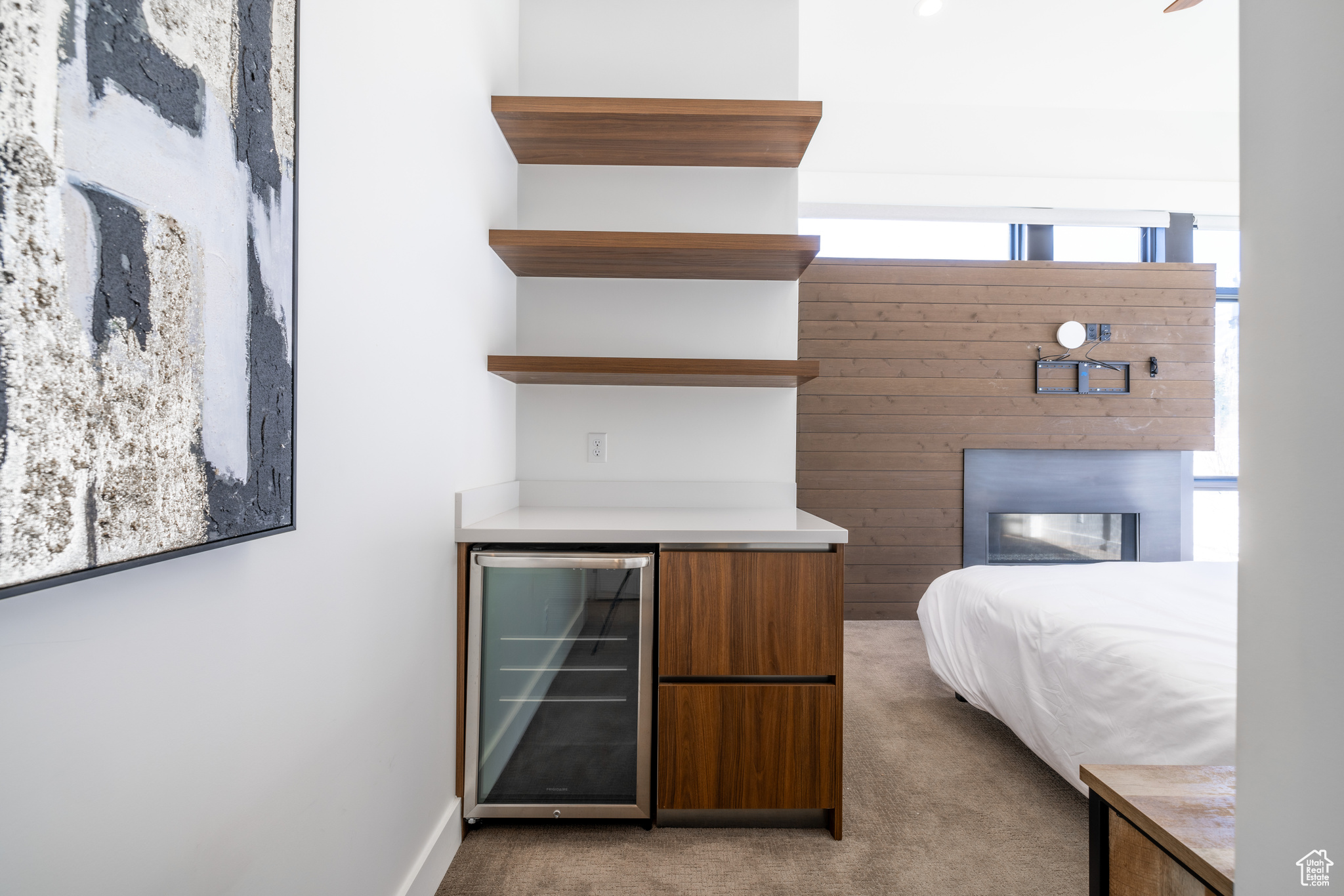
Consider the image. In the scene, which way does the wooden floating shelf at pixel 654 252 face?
toward the camera

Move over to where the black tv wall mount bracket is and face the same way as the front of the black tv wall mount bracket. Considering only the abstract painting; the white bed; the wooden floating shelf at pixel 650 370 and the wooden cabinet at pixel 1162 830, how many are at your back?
0

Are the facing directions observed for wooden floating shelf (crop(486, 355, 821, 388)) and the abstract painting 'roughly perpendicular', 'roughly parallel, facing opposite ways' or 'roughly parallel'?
roughly perpendicular

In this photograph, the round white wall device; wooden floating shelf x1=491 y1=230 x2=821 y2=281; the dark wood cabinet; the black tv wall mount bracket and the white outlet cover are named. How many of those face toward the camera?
5

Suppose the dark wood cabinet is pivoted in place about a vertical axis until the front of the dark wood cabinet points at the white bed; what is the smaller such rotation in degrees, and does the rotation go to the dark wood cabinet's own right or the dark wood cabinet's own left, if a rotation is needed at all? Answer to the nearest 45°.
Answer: approximately 90° to the dark wood cabinet's own left

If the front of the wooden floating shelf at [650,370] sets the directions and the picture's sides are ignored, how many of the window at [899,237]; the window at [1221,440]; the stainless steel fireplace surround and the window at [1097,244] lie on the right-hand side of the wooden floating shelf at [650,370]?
0

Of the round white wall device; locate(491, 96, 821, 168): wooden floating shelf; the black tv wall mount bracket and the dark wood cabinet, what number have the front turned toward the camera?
4

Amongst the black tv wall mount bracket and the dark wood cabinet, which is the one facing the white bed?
the black tv wall mount bracket

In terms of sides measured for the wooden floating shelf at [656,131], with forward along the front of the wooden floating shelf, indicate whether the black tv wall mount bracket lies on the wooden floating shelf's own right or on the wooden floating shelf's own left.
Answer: on the wooden floating shelf's own left

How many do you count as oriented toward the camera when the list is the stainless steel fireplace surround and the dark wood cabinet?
2

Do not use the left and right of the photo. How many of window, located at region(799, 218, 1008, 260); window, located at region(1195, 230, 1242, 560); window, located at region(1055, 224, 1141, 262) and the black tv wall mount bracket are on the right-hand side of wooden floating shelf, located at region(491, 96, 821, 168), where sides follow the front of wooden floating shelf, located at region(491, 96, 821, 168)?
0

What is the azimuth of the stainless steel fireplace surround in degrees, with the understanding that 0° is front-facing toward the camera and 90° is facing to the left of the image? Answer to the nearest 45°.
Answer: approximately 0°

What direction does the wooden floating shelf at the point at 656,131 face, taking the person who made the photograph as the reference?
facing the viewer

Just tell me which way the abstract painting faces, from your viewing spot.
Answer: facing the viewer and to the right of the viewer

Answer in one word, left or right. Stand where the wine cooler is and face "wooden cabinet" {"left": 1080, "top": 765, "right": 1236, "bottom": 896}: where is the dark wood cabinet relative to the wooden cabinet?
left

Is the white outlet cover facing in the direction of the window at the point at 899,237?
no

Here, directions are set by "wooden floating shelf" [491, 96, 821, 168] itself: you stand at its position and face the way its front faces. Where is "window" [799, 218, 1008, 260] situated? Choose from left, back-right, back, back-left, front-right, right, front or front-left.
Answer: back-left

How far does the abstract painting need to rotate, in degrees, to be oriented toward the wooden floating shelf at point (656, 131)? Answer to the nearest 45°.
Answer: approximately 90° to its left

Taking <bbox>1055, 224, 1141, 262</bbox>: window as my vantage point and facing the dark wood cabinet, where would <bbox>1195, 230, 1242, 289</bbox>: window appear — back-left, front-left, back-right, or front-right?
back-left
